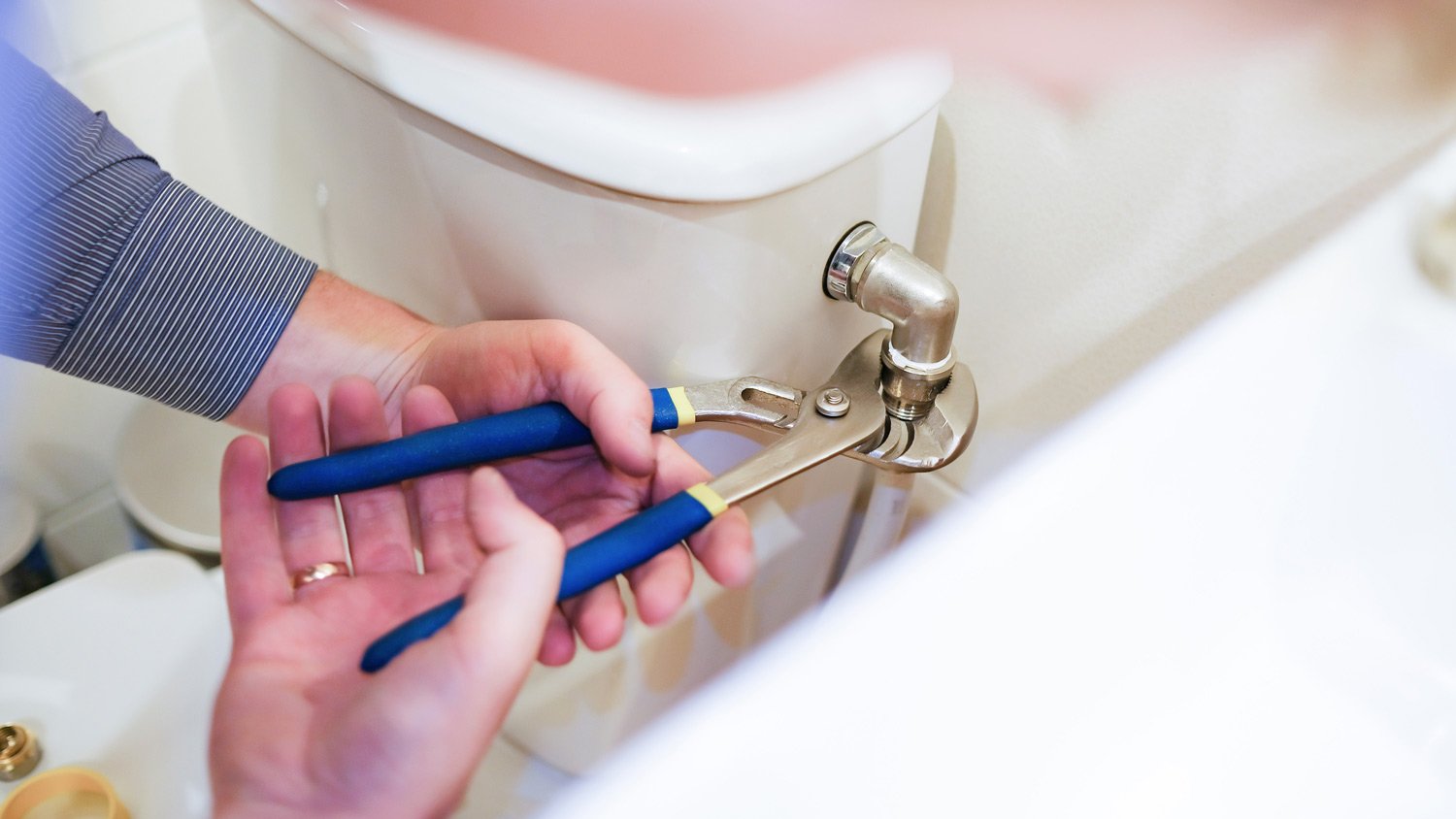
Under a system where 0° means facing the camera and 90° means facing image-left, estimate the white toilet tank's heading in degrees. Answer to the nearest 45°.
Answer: approximately 45°
